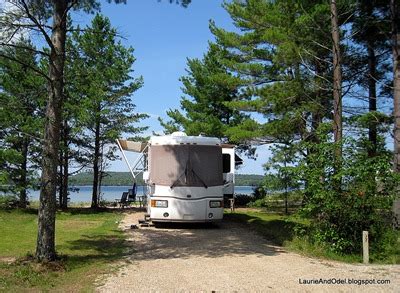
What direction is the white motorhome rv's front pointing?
toward the camera

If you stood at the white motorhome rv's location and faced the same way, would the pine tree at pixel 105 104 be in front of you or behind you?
behind

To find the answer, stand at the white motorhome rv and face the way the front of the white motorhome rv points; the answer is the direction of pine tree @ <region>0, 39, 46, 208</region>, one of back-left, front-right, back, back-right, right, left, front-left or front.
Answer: back-right
